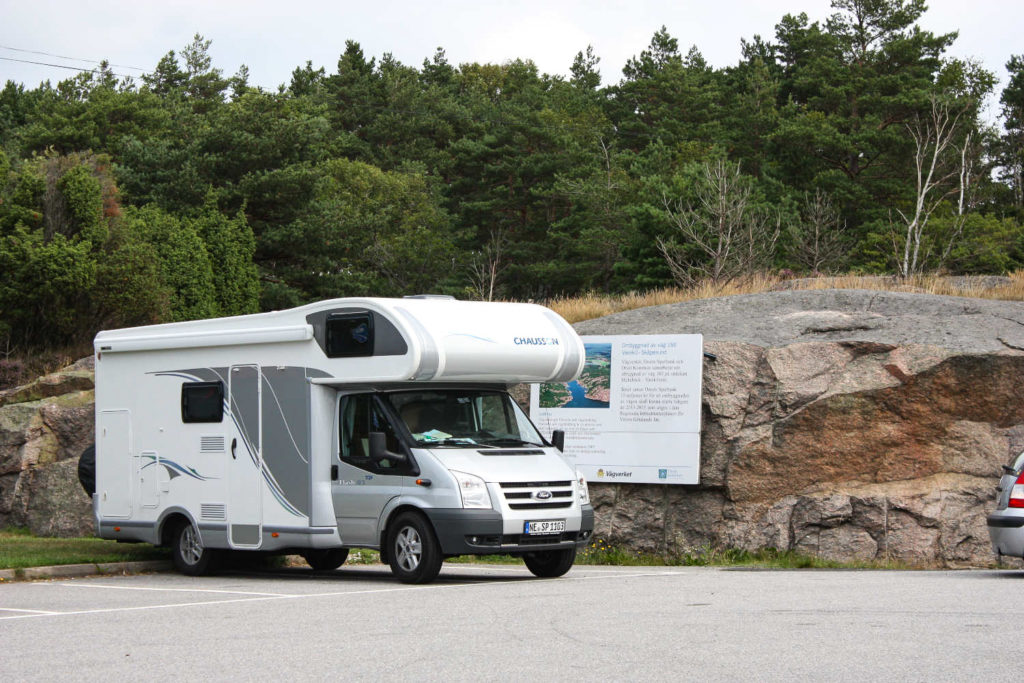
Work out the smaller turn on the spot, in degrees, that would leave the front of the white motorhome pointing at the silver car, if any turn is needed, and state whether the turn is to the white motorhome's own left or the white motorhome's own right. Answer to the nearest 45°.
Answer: approximately 45° to the white motorhome's own left

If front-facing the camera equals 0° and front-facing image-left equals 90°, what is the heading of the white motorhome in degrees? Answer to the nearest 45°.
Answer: approximately 315°
